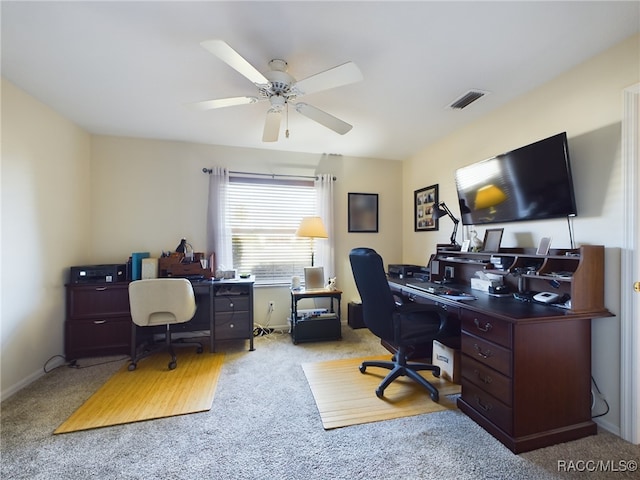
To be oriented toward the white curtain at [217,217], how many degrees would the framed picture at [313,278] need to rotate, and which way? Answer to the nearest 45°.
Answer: approximately 90° to its right

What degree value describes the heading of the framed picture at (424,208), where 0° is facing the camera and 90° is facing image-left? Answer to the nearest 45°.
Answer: approximately 45°

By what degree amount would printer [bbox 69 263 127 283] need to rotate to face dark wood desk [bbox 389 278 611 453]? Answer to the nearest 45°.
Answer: approximately 45° to its left

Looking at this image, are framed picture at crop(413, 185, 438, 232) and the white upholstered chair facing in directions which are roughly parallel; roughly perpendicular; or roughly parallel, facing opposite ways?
roughly perpendicular

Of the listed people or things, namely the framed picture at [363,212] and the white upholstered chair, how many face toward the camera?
1

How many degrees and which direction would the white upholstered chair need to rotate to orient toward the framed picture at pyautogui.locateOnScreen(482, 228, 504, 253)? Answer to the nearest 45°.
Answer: approximately 135° to its right

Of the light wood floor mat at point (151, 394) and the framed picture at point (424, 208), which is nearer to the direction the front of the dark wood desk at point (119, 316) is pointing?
the light wood floor mat

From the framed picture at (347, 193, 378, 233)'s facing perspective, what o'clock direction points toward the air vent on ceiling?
The air vent on ceiling is roughly at 11 o'clock from the framed picture.

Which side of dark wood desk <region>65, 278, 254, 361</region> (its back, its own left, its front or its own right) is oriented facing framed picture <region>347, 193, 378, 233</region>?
left

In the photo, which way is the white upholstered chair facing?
away from the camera

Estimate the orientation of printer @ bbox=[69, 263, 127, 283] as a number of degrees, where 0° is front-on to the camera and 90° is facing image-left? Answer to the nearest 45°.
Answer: approximately 0°

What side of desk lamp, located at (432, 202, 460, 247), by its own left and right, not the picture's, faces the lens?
left
